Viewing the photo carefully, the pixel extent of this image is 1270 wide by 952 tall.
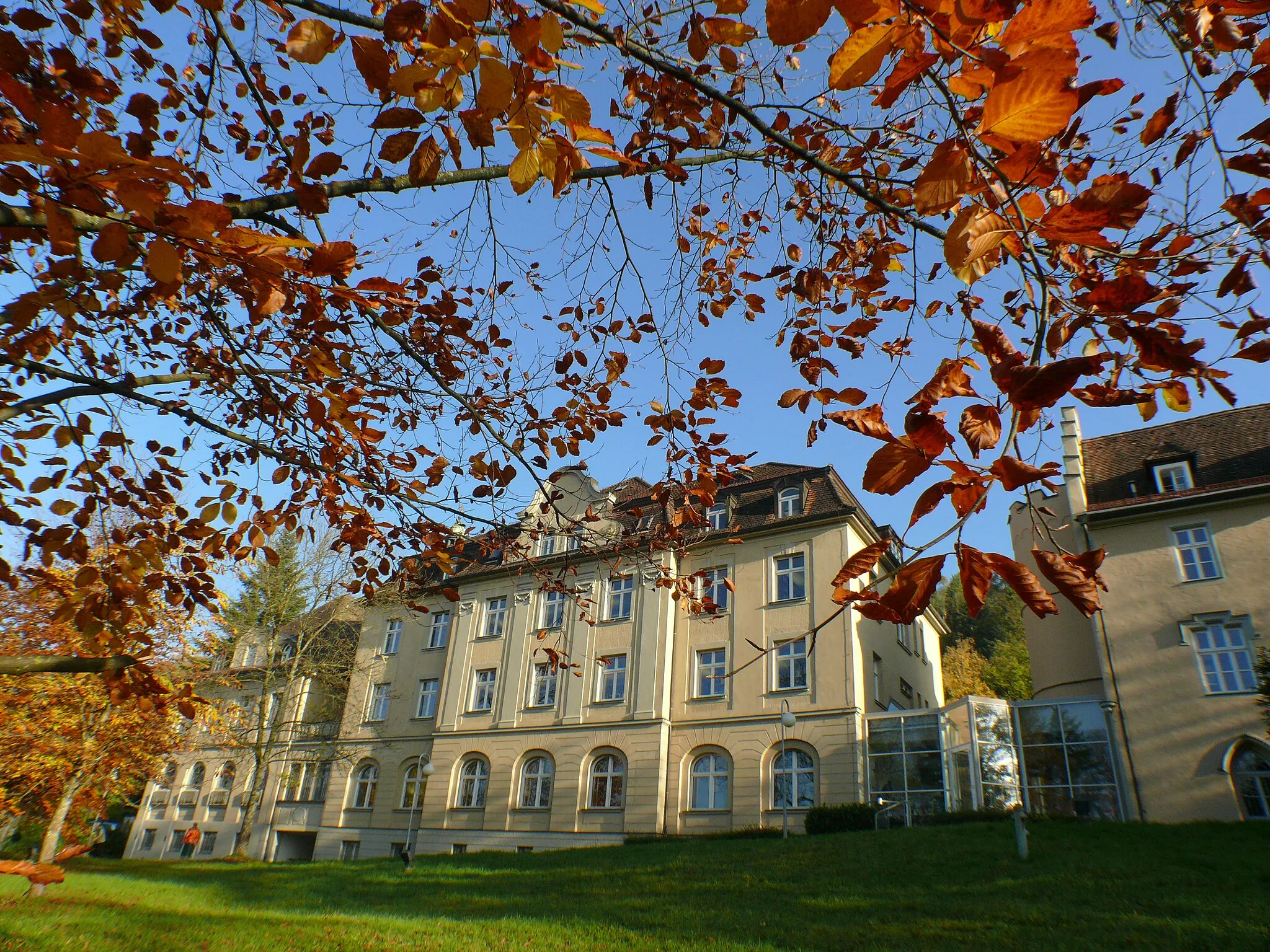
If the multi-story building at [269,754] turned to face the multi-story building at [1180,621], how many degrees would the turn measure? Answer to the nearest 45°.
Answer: approximately 45° to its left

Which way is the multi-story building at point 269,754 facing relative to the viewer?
toward the camera

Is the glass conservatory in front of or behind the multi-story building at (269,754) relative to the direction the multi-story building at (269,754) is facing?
in front
